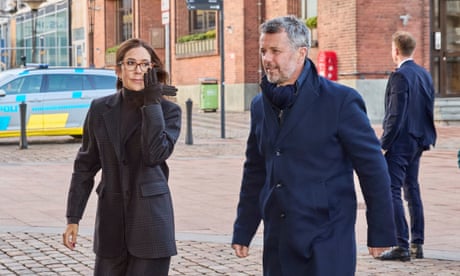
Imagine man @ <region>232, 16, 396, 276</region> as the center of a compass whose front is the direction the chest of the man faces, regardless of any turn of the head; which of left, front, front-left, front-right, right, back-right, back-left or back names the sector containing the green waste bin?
back-right

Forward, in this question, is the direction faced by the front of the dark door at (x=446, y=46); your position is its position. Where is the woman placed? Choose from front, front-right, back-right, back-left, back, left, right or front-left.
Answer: front

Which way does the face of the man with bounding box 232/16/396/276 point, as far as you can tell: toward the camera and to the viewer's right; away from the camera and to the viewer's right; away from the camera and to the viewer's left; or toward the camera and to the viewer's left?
toward the camera and to the viewer's left

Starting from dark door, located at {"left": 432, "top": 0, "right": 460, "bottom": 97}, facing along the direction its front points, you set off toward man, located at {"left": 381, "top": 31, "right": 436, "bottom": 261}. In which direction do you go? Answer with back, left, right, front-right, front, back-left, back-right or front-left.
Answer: front

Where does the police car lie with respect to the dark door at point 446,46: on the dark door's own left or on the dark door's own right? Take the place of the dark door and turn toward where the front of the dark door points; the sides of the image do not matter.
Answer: on the dark door's own right

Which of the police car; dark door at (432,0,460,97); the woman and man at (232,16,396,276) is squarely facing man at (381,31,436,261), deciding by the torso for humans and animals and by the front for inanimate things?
the dark door

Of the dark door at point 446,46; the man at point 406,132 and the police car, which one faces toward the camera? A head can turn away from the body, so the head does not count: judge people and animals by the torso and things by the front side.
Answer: the dark door

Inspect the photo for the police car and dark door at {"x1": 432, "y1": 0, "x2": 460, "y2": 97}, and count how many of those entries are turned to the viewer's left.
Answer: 1

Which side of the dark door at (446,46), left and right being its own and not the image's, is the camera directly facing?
front

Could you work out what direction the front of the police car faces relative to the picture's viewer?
facing to the left of the viewer
